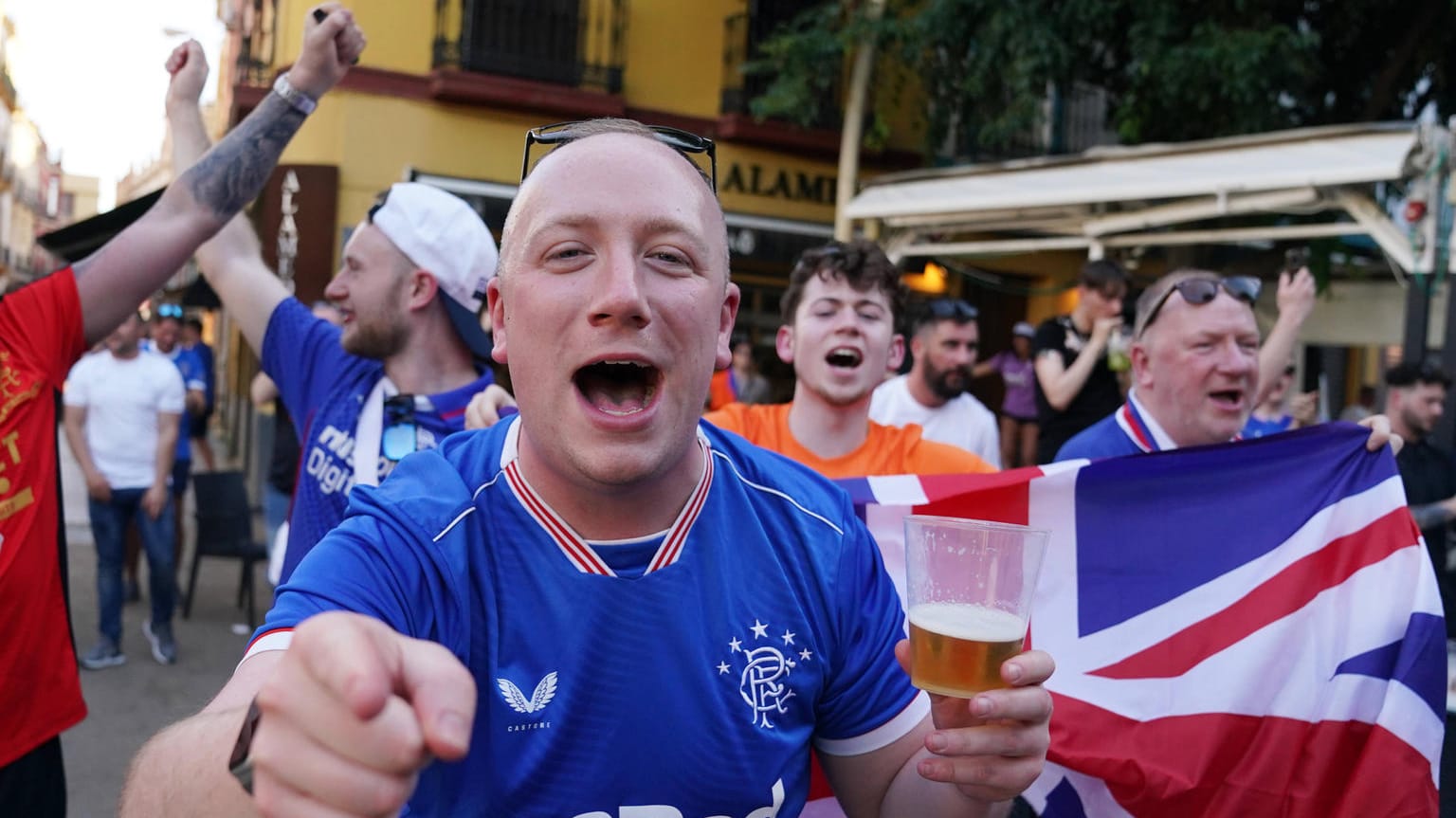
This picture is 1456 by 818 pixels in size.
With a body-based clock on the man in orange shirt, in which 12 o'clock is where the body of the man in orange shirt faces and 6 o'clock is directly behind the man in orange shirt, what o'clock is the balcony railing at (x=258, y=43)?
The balcony railing is roughly at 5 o'clock from the man in orange shirt.

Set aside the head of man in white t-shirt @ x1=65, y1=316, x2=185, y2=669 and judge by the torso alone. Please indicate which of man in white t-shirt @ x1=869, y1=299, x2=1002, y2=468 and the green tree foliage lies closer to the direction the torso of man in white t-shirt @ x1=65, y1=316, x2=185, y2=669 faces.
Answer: the man in white t-shirt

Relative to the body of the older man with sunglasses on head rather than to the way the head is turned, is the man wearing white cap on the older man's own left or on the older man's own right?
on the older man's own right

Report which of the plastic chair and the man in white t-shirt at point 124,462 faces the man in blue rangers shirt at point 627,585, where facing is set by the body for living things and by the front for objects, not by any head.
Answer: the man in white t-shirt

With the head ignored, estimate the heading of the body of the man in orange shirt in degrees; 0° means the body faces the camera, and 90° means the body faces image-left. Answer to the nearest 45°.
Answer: approximately 0°

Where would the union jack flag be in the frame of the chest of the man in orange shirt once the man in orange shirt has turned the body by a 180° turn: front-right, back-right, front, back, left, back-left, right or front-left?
back-right

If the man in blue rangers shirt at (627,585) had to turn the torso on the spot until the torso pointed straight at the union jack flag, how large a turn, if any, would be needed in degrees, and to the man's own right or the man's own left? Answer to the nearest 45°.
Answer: approximately 135° to the man's own left

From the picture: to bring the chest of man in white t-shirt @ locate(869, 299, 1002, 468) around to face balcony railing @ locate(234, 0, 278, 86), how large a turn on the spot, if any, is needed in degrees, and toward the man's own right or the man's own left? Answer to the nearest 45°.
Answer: approximately 180°

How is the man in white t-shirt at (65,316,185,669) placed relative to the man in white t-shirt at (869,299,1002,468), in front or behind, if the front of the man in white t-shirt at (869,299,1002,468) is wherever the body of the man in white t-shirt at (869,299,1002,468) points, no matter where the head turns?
behind

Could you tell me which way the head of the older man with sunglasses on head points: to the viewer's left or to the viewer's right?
to the viewer's right

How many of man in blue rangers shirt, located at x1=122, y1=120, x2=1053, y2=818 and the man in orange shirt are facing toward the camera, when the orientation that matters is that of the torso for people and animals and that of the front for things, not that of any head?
2

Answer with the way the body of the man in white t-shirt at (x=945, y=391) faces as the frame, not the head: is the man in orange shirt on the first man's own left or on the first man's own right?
on the first man's own right

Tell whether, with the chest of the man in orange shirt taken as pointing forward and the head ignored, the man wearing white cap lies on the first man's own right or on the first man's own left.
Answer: on the first man's own right

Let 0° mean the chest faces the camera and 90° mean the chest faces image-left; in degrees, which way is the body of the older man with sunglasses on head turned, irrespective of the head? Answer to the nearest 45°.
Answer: approximately 315°

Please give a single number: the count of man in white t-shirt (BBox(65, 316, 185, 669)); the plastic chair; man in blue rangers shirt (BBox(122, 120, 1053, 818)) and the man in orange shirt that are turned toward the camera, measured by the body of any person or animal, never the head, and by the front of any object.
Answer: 3

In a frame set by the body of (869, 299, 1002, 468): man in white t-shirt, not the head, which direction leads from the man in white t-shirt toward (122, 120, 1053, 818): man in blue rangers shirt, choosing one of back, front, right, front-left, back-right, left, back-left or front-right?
front-right
